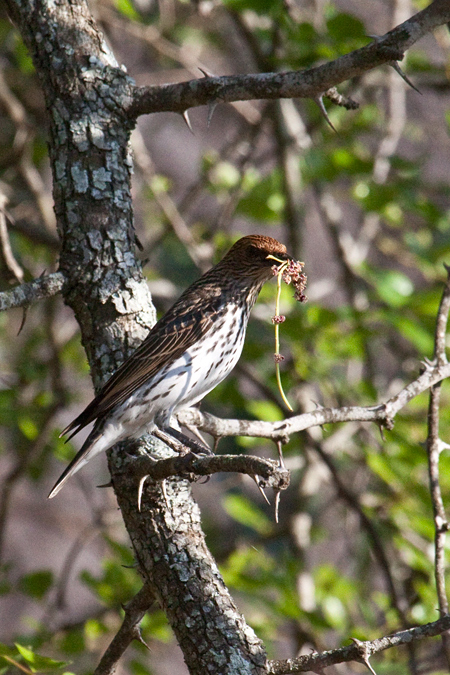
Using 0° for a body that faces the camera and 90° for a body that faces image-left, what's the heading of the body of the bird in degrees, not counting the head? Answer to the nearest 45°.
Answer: approximately 270°
